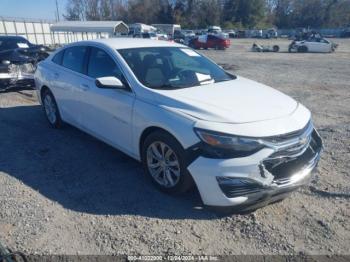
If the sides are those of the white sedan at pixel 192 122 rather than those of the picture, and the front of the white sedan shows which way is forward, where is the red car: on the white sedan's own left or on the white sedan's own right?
on the white sedan's own left

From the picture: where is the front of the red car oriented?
to the viewer's left

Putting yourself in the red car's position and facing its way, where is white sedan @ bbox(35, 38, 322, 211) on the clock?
The white sedan is roughly at 9 o'clock from the red car.

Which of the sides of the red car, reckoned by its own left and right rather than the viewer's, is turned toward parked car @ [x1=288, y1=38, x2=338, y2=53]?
back

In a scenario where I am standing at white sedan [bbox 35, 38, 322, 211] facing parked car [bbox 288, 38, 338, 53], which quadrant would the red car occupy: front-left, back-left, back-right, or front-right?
front-left

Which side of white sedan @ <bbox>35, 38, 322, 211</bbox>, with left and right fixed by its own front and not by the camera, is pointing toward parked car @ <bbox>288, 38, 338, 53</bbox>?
left

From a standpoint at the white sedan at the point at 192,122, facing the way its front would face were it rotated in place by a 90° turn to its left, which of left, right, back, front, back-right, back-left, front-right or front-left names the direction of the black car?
left

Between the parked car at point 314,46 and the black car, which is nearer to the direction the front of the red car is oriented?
the black car

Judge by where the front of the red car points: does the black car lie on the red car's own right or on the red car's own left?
on the red car's own left

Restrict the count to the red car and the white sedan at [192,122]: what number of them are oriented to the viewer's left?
1

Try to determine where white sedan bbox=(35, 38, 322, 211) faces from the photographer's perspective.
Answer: facing the viewer and to the right of the viewer
